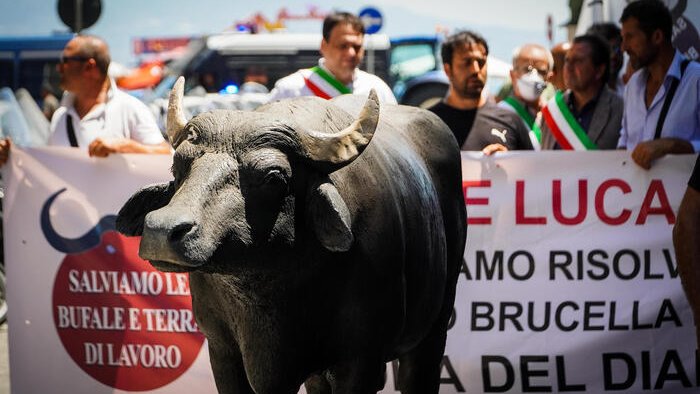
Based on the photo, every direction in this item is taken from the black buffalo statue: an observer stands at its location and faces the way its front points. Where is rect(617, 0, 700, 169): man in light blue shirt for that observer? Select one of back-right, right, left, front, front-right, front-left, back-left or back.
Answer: back

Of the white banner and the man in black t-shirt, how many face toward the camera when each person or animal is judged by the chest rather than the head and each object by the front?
2

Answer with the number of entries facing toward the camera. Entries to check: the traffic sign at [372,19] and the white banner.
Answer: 2

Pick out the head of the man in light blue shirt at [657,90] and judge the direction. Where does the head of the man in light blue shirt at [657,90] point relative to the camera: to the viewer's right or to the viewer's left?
to the viewer's left

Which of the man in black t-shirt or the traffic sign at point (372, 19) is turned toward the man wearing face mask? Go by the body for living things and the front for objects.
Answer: the traffic sign

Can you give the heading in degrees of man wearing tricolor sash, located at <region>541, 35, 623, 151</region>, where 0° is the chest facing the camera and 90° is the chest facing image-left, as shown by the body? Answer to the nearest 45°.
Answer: approximately 45°

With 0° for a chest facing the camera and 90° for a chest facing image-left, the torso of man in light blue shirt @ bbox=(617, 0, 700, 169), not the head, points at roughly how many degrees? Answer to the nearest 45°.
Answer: approximately 45°

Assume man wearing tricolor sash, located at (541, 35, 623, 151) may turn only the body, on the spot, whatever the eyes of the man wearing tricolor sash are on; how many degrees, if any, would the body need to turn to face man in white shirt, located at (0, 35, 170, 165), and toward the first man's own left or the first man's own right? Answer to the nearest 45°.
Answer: approximately 45° to the first man's own right
